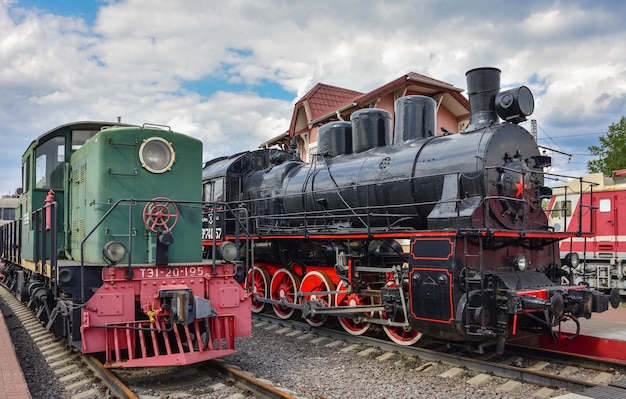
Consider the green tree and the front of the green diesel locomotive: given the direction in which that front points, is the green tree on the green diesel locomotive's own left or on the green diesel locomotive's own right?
on the green diesel locomotive's own left

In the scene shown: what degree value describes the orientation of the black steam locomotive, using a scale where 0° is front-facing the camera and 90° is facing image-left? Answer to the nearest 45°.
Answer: approximately 315°

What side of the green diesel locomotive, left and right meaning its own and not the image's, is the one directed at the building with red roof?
left

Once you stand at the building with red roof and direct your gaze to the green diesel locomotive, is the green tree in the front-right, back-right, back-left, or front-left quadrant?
back-left

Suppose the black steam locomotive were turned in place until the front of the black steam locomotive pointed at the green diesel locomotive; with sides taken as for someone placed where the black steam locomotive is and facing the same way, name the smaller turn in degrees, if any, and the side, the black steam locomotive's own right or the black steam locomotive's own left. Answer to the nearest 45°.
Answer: approximately 90° to the black steam locomotive's own right

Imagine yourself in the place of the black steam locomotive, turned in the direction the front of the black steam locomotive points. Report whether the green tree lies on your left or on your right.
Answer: on your left

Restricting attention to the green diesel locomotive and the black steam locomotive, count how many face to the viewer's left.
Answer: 0
